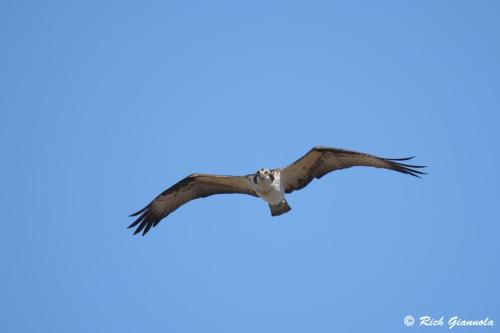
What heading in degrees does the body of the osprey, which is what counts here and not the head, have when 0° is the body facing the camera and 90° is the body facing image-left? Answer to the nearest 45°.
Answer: approximately 0°
